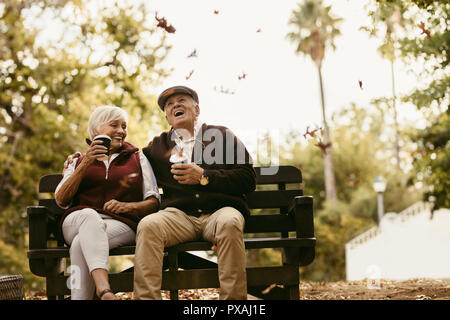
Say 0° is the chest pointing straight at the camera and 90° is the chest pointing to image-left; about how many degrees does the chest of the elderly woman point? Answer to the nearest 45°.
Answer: approximately 0°

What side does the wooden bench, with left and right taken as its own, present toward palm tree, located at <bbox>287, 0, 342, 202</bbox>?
back

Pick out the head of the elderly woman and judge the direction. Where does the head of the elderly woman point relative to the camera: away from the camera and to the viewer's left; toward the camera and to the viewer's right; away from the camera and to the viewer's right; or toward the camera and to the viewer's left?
toward the camera and to the viewer's right
